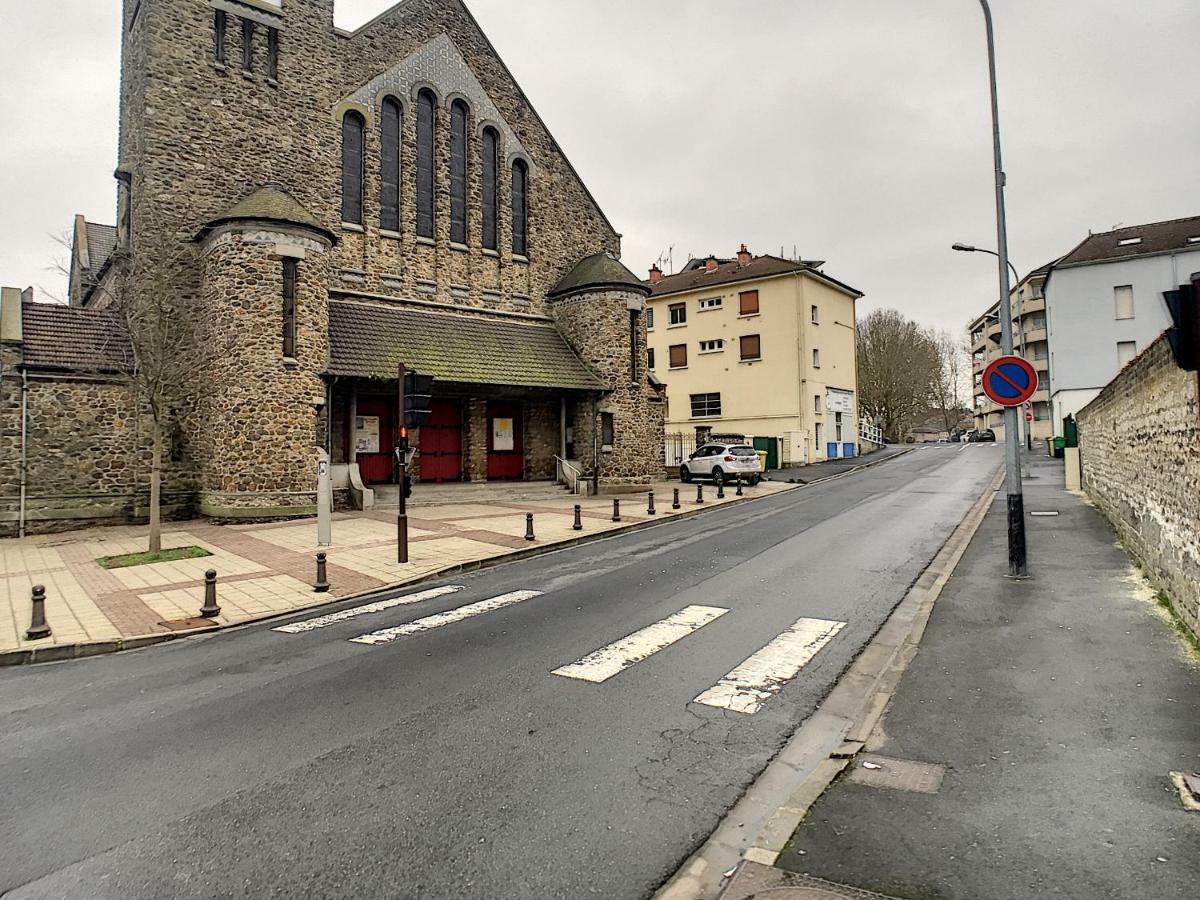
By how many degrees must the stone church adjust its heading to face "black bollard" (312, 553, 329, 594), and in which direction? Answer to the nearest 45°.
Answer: approximately 45° to its right

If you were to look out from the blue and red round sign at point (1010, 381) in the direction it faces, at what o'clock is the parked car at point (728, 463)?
The parked car is roughly at 5 o'clock from the blue and red round sign.

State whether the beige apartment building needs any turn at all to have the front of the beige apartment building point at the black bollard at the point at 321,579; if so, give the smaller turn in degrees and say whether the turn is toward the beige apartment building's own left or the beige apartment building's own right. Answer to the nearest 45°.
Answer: approximately 45° to the beige apartment building's own left

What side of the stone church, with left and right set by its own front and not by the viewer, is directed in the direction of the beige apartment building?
left

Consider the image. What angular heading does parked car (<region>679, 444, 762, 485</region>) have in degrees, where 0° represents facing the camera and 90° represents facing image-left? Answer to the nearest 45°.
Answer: approximately 135°

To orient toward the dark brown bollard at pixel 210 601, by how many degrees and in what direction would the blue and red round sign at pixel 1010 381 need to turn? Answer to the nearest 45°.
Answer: approximately 45° to its right

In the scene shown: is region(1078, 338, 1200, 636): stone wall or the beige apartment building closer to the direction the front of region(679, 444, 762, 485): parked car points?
the beige apartment building

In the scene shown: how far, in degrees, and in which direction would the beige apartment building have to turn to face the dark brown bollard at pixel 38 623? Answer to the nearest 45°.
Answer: approximately 45° to its left
